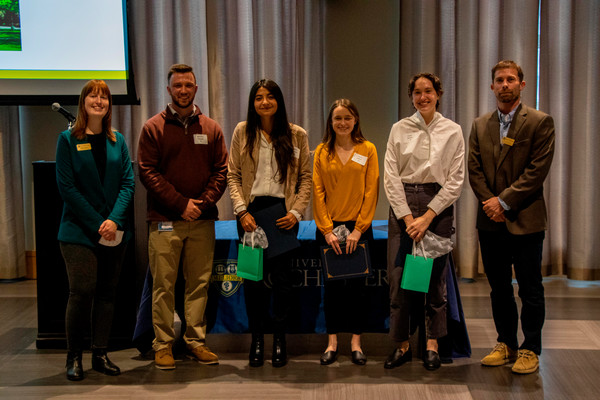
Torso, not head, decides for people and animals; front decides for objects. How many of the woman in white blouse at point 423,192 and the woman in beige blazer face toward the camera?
2

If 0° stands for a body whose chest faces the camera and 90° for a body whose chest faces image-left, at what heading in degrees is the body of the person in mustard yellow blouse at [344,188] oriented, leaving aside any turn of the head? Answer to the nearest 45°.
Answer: approximately 0°

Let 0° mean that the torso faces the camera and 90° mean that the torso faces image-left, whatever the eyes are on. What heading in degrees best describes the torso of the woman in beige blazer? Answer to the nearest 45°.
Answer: approximately 0°

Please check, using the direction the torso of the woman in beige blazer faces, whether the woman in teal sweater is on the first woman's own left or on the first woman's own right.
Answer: on the first woman's own right
